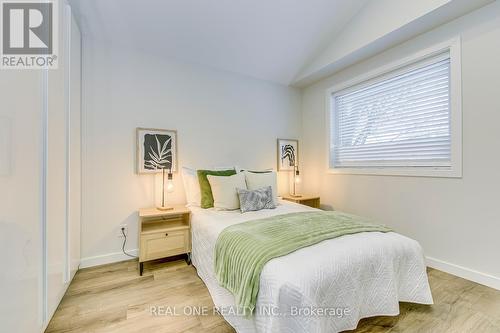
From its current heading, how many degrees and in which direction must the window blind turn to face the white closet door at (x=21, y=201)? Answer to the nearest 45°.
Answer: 0° — it already faces it

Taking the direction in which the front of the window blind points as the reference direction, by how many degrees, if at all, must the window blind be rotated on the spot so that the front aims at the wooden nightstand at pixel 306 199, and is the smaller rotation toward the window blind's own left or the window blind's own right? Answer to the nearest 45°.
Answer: approximately 45° to the window blind's own right

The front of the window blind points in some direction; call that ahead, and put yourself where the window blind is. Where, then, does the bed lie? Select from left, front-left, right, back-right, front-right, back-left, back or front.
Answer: front-left

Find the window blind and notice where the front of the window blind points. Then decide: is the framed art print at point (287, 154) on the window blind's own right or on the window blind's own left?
on the window blind's own right

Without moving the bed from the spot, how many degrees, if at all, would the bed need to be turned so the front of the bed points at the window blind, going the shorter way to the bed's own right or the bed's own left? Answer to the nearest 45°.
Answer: approximately 90° to the bed's own left

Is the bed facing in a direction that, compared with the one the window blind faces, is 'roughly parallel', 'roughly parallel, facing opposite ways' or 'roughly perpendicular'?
roughly perpendicular

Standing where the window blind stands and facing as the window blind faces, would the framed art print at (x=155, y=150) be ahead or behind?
ahead

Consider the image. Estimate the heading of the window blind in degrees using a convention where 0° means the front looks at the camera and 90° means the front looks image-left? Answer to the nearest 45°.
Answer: approximately 45°

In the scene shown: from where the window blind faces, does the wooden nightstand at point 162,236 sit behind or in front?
in front

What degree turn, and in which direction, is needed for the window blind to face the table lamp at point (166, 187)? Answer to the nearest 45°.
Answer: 0° — it already faces it

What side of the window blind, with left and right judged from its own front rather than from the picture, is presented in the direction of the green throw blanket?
front

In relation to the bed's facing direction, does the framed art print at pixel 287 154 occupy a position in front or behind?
behind

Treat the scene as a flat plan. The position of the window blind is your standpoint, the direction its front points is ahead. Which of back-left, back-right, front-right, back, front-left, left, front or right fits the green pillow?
front

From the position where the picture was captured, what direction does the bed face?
facing the viewer and to the right of the viewer

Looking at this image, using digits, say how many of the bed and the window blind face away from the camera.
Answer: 0
